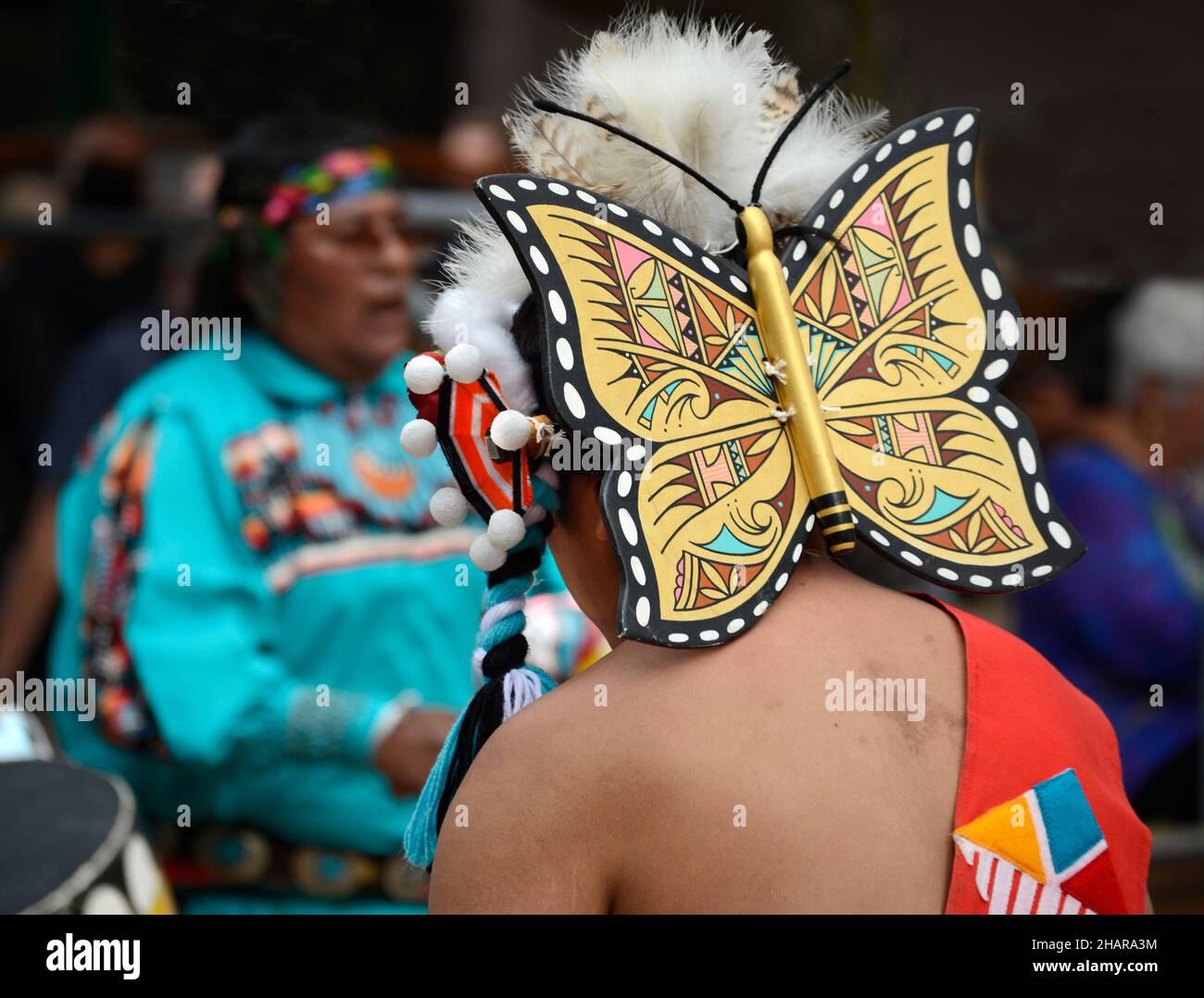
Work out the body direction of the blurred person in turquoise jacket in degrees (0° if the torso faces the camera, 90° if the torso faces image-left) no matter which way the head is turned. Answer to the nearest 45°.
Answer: approximately 315°

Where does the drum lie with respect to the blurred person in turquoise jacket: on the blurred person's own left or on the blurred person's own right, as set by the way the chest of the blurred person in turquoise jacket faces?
on the blurred person's own right
